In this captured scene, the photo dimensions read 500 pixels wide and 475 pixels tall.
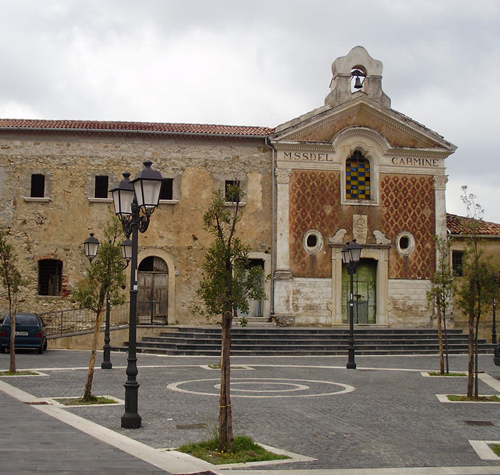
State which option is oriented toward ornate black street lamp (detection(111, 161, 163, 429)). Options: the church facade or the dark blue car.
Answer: the church facade

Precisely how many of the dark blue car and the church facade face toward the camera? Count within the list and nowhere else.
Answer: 1

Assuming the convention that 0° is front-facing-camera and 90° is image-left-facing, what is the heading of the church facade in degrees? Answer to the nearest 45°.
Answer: approximately 0°

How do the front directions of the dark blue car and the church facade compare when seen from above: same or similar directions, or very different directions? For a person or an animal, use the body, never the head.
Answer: very different directions

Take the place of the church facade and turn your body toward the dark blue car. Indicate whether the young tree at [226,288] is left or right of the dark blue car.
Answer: left

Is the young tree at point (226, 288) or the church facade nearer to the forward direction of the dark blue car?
the church facade

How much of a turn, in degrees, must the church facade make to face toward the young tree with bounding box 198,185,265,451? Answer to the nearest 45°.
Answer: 0° — it already faces it

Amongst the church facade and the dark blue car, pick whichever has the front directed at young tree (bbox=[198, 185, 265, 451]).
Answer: the church facade

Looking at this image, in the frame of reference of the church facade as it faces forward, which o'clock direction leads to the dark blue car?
The dark blue car is roughly at 2 o'clock from the church facade.
